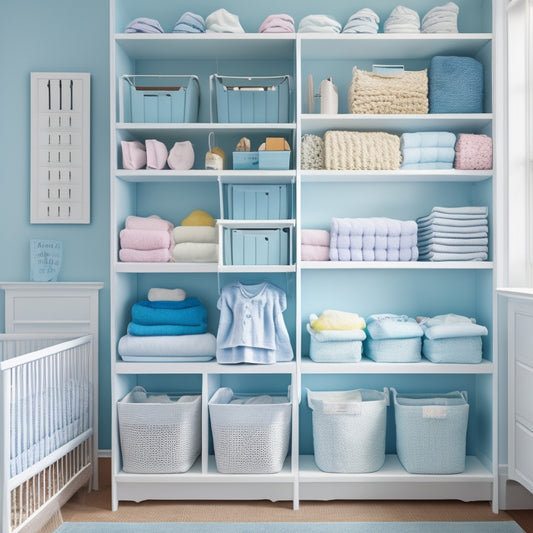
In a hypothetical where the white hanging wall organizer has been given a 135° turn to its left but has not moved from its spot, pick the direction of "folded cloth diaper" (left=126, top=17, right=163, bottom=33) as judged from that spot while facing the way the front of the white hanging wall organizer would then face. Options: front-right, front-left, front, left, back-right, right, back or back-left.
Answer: right

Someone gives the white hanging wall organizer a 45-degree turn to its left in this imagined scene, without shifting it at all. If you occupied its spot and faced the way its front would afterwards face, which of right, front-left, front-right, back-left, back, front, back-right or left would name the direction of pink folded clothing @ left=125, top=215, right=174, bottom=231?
front

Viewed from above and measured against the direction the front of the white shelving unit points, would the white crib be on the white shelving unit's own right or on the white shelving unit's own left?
on the white shelving unit's own right

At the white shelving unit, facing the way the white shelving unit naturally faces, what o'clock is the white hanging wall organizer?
The white hanging wall organizer is roughly at 3 o'clock from the white shelving unit.

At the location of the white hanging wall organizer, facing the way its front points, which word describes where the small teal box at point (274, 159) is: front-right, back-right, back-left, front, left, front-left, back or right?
front-left

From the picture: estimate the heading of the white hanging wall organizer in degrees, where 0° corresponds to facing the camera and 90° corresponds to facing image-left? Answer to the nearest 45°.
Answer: approximately 0°
